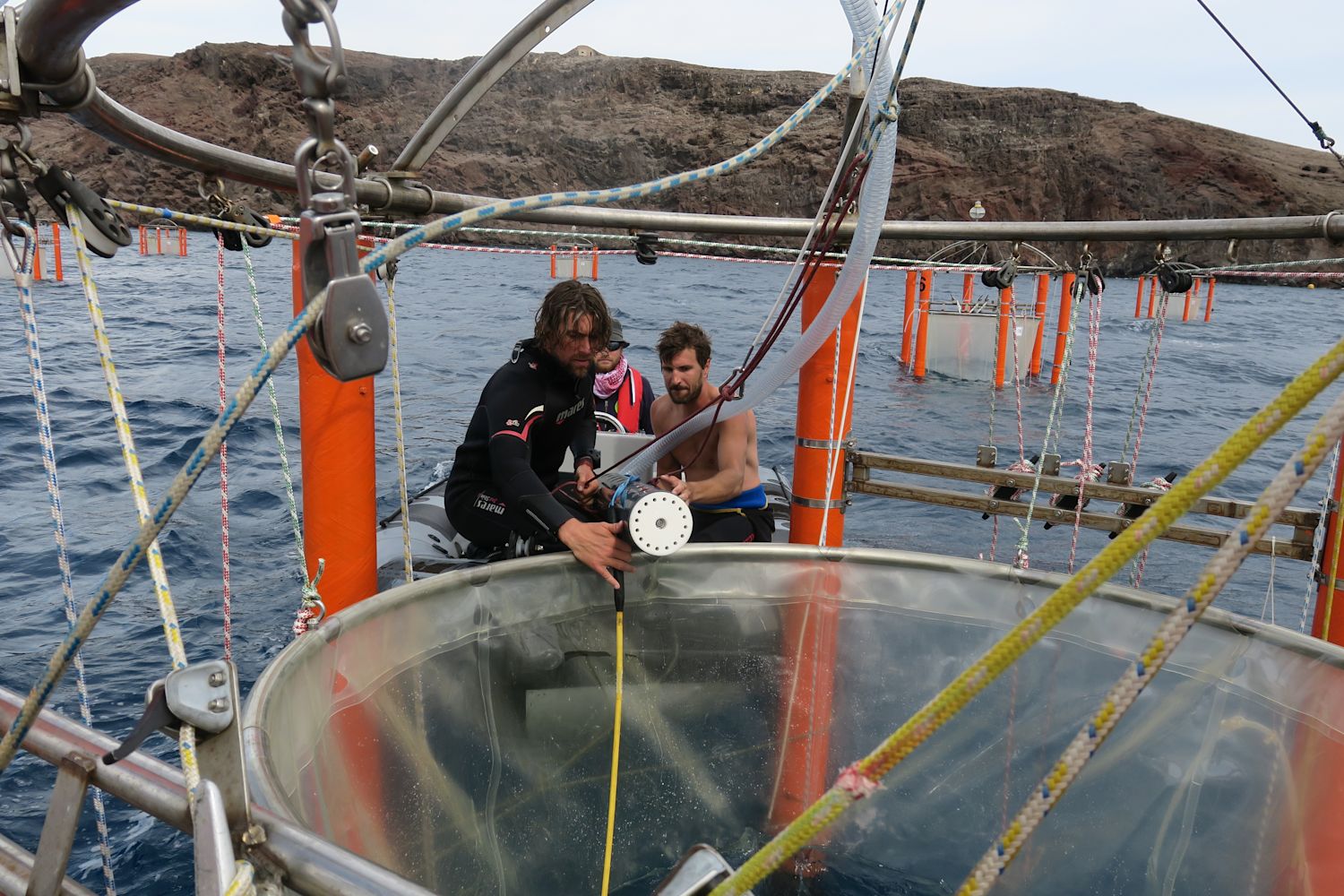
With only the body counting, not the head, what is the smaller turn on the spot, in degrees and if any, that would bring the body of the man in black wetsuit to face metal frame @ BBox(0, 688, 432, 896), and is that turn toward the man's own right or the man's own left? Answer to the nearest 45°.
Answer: approximately 45° to the man's own right

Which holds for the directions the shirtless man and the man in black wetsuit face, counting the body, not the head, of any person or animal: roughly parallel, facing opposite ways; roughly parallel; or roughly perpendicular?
roughly perpendicular

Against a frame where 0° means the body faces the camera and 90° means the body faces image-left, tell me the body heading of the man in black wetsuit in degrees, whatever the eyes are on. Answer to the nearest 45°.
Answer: approximately 315°

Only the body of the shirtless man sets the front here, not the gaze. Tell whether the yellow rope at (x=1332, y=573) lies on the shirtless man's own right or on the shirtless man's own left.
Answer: on the shirtless man's own left

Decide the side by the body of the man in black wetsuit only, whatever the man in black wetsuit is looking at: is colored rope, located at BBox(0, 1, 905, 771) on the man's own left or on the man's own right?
on the man's own right

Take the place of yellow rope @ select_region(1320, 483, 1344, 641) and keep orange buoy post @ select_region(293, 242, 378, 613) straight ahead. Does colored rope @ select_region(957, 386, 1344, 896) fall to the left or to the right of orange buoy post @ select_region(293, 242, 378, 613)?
left

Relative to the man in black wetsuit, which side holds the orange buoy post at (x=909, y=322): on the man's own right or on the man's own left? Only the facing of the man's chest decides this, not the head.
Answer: on the man's own left

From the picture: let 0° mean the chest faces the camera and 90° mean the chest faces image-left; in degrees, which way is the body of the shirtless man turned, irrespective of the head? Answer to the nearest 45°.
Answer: approximately 45°

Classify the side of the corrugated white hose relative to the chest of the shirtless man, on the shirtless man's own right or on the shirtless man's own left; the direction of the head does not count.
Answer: on the shirtless man's own left

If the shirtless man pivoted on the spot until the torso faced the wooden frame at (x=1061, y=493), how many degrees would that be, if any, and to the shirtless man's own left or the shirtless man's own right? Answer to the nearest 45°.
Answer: approximately 135° to the shirtless man's own left

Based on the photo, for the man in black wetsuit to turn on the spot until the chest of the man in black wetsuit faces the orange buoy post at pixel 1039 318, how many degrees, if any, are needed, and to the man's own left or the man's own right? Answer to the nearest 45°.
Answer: approximately 90° to the man's own left

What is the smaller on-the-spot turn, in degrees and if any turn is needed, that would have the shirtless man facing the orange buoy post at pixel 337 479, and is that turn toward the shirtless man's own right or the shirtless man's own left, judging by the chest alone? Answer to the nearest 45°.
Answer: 0° — they already face it

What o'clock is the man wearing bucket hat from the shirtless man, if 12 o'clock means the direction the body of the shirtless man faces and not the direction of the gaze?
The man wearing bucket hat is roughly at 4 o'clock from the shirtless man.

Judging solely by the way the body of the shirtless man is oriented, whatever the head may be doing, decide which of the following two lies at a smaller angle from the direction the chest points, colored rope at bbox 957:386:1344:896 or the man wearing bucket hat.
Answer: the colored rope
